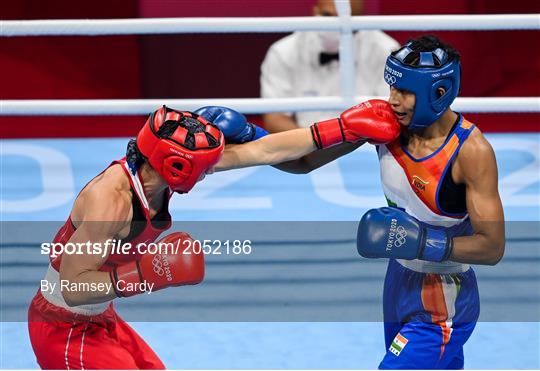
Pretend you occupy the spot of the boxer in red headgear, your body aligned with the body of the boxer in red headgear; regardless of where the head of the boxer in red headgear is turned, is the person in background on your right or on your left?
on your left

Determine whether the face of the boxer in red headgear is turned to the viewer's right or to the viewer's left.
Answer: to the viewer's right

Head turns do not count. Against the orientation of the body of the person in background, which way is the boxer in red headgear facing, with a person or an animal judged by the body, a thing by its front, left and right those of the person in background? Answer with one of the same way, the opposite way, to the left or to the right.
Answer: to the left

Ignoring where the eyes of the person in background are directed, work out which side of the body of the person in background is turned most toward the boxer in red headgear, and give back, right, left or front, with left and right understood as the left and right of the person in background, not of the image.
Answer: front

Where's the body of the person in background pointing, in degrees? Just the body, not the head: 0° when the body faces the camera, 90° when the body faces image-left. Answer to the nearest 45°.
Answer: approximately 0°

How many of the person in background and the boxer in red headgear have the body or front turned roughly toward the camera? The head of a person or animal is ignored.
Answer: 1

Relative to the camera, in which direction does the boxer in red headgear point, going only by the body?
to the viewer's right
